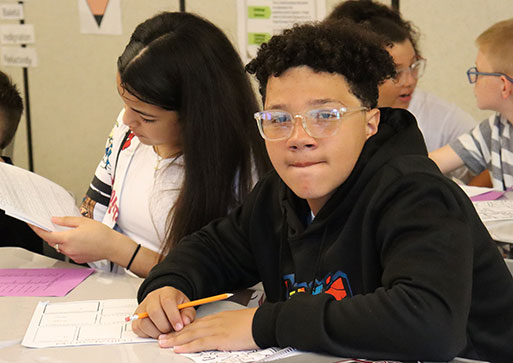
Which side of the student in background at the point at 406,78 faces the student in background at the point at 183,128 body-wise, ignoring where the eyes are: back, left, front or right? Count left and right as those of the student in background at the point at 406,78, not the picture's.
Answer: right

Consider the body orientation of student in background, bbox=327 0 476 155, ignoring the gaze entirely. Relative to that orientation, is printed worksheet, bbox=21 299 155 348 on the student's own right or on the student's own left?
on the student's own right

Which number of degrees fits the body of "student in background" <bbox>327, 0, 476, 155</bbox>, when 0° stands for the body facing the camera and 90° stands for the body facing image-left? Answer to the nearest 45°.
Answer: approximately 315°

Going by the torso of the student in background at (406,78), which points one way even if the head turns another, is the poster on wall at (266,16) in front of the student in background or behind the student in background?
behind

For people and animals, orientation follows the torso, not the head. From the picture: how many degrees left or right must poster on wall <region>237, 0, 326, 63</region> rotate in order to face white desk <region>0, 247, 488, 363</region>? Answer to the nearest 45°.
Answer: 0° — it already faces it

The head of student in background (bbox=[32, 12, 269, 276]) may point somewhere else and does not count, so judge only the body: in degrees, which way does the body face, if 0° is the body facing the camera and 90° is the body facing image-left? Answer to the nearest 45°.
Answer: approximately 45°

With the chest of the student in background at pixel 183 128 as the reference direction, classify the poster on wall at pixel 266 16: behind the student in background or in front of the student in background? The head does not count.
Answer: behind

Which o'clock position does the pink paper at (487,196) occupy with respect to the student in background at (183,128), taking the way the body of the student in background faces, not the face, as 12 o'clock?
The pink paper is roughly at 7 o'clock from the student in background.

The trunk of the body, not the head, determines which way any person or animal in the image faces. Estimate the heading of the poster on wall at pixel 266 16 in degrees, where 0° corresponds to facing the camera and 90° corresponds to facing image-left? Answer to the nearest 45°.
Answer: approximately 0°
